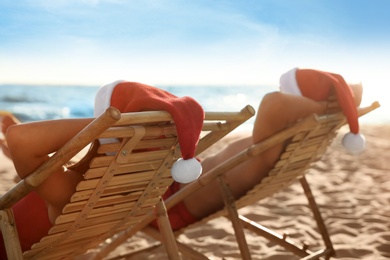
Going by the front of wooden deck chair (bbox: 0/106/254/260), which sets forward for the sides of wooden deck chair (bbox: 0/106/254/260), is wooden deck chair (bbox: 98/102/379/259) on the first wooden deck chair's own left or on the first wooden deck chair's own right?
on the first wooden deck chair's own right

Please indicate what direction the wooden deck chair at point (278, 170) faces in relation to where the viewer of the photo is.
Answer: facing away from the viewer and to the left of the viewer

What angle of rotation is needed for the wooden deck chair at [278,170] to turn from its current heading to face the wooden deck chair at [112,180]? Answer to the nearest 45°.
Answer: approximately 90° to its left

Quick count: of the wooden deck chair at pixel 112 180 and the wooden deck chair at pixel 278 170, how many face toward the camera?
0

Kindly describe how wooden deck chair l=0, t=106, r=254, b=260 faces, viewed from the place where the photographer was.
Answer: facing away from the viewer and to the left of the viewer

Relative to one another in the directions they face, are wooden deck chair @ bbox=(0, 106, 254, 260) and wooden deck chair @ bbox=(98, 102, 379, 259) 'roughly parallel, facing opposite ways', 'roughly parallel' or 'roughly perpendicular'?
roughly parallel
